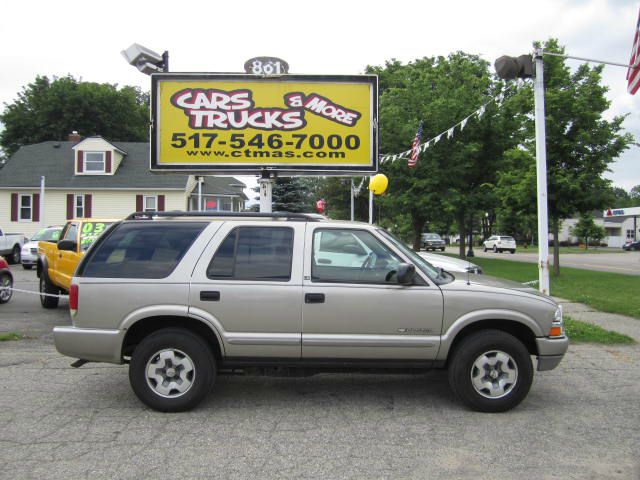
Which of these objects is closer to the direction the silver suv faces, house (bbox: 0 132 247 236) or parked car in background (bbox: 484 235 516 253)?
the parked car in background

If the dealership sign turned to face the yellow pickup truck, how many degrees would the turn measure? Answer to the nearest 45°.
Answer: approximately 90° to its right

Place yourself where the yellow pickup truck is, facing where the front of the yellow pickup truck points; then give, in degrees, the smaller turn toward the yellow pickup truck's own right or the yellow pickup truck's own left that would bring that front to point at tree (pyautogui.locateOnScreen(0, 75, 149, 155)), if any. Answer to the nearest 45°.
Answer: approximately 135° to the yellow pickup truck's own left

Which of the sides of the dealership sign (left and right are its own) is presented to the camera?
front

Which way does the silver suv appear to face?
to the viewer's right

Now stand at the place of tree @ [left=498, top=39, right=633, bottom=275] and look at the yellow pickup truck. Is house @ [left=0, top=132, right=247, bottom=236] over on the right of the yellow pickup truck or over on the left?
right

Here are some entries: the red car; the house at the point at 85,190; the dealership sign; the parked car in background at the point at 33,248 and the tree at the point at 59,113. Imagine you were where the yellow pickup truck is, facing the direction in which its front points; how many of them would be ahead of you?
1

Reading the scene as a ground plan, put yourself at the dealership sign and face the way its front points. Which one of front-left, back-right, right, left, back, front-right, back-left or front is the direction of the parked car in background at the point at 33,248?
back-right

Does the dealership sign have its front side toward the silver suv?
yes

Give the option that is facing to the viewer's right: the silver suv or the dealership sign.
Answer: the silver suv

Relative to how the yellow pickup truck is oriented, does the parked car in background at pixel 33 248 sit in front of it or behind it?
behind

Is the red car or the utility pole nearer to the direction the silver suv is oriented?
the utility pole

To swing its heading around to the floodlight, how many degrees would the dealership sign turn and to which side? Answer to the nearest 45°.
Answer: approximately 90° to its right

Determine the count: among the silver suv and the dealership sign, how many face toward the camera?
1

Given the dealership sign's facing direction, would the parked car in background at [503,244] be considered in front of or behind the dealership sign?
behind

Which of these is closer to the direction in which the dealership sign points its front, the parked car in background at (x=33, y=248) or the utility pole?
the utility pole

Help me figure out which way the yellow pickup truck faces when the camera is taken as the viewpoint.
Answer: facing the viewer and to the right of the viewer
